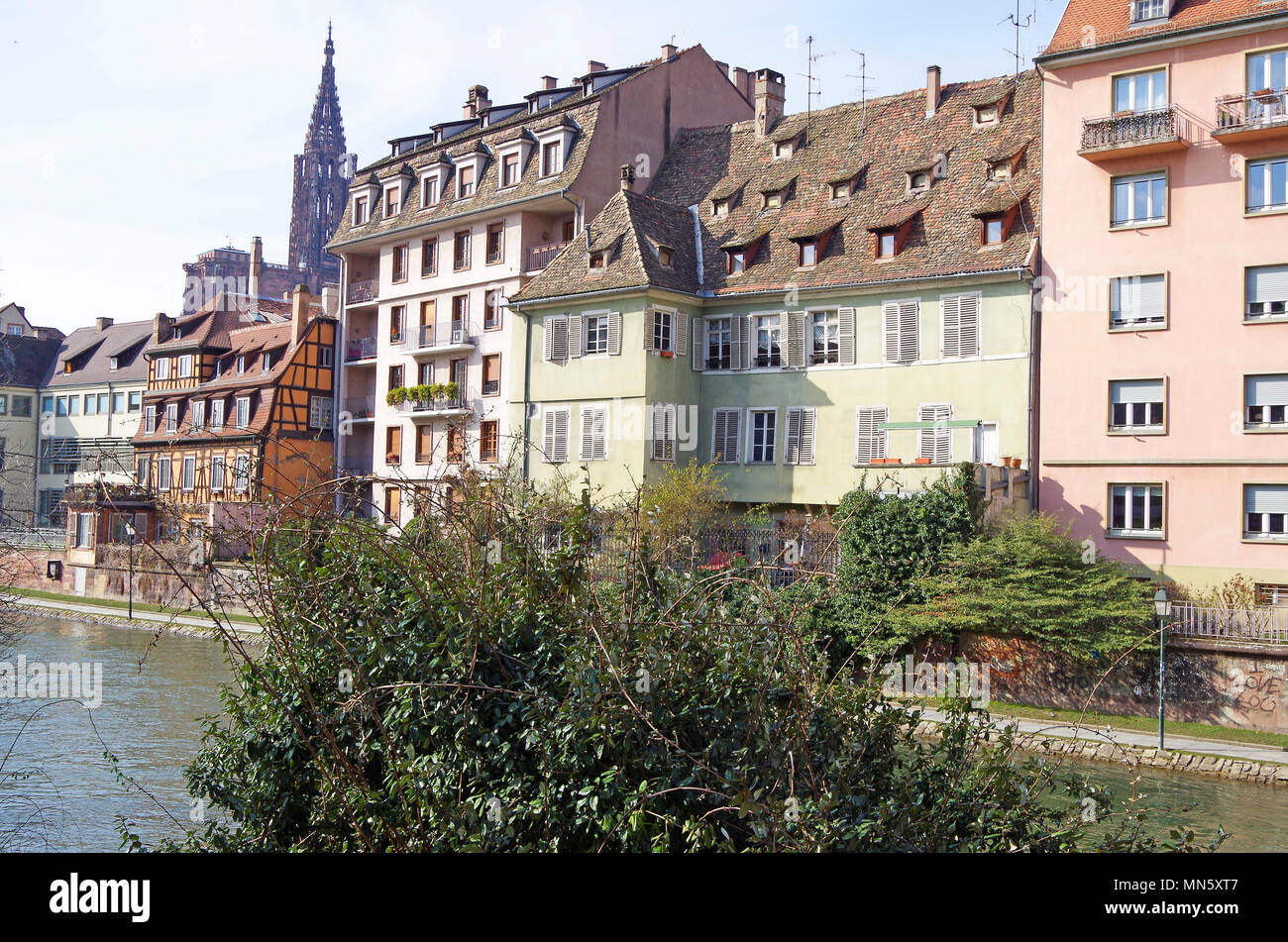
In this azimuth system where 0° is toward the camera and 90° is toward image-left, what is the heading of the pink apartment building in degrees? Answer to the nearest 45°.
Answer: approximately 0°
